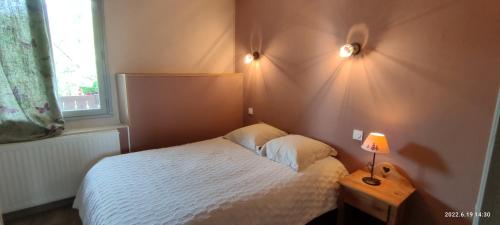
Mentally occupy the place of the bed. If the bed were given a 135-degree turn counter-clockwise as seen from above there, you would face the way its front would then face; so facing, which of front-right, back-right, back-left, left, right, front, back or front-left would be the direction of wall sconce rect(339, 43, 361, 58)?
front

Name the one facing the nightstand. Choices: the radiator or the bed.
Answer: the radiator

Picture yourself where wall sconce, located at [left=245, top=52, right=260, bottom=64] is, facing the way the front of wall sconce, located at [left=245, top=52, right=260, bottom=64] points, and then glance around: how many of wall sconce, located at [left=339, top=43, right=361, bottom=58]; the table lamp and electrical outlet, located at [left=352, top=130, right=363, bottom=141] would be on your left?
3

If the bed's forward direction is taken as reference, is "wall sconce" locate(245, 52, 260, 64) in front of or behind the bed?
behind

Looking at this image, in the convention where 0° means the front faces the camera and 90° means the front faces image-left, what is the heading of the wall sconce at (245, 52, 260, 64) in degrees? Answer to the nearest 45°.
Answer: approximately 45°

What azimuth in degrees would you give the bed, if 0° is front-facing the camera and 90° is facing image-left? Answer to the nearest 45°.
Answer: approximately 45°

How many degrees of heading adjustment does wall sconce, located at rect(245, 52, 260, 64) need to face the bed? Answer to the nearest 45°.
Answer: approximately 45° to its left

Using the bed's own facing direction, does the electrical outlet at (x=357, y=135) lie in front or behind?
behind

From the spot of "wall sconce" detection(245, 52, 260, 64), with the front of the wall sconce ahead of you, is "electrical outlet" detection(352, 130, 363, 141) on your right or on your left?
on your left
